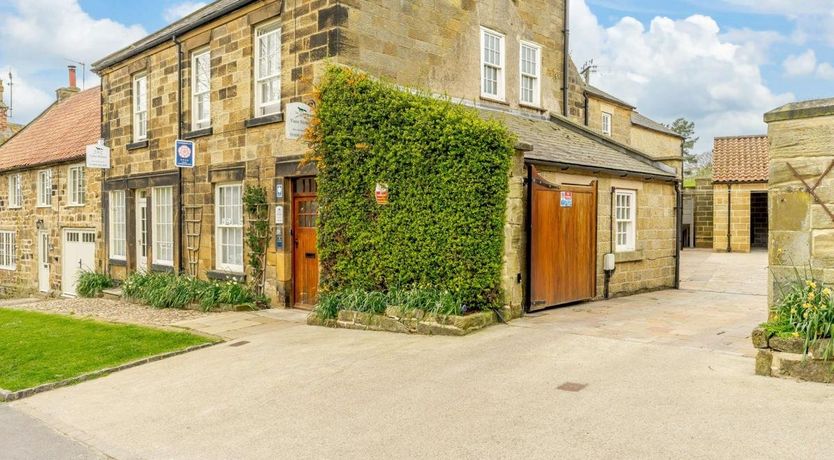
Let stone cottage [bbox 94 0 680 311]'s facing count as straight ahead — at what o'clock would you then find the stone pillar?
The stone pillar is roughly at 9 o'clock from the stone cottage.

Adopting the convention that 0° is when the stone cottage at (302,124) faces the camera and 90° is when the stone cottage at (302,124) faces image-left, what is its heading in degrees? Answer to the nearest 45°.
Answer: approximately 45°

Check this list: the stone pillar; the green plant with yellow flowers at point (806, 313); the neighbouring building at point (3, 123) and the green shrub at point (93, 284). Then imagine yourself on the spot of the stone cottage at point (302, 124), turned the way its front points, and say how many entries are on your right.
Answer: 2

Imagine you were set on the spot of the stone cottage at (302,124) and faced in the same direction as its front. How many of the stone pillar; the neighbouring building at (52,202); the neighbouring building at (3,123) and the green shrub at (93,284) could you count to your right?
3

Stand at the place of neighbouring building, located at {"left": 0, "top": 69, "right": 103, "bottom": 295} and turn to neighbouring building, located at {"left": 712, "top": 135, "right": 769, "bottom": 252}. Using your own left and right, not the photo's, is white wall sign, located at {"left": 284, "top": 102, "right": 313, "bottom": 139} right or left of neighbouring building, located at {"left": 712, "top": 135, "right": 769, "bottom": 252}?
right

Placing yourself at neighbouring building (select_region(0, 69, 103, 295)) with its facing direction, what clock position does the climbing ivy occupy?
The climbing ivy is roughly at 10 o'clock from the neighbouring building.

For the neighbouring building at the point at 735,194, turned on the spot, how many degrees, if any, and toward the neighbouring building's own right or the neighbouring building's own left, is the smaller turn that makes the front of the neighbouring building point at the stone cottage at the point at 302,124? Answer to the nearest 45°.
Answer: approximately 45° to the neighbouring building's own right

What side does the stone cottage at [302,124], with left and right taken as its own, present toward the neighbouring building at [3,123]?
right

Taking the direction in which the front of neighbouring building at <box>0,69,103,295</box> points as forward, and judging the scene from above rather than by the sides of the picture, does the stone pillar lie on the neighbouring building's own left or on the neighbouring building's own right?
on the neighbouring building's own left

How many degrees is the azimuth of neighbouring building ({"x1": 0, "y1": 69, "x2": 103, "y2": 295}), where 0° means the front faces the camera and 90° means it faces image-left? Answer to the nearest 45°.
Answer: approximately 45°

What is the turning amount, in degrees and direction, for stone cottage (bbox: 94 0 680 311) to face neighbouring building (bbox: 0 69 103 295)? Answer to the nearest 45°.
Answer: approximately 90° to its right
